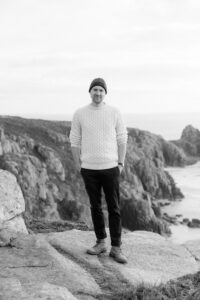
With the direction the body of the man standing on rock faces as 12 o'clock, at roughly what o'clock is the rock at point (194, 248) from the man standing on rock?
The rock is roughly at 8 o'clock from the man standing on rock.

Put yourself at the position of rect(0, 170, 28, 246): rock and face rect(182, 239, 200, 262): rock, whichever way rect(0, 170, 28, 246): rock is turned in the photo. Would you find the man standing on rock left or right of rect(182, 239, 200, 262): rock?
right

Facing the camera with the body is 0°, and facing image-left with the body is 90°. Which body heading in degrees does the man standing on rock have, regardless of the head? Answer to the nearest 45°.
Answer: approximately 0°

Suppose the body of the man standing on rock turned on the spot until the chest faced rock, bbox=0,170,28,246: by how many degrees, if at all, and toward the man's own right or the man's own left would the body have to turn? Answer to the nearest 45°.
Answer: approximately 135° to the man's own right
